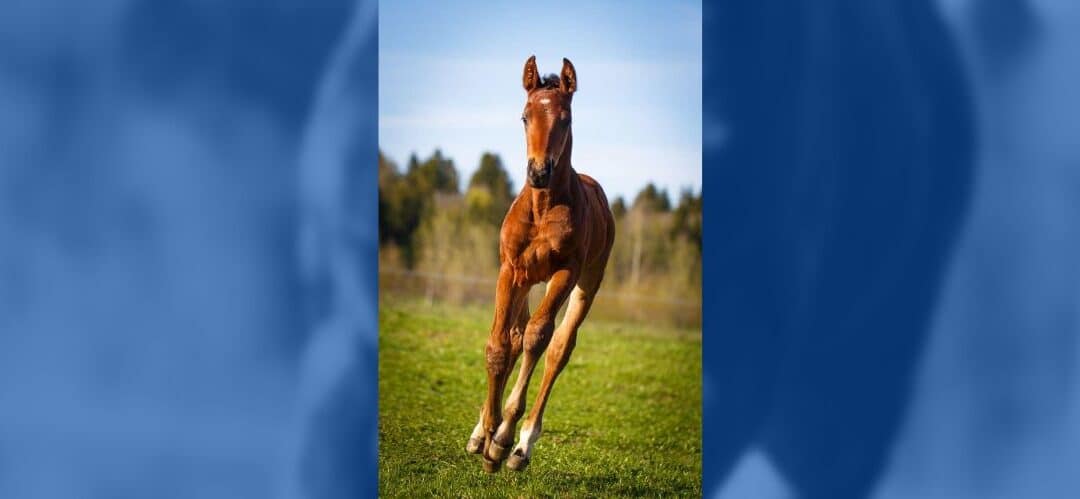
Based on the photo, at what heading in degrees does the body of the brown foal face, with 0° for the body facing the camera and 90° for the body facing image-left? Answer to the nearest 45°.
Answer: approximately 0°
